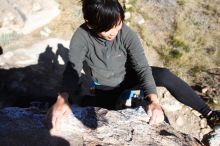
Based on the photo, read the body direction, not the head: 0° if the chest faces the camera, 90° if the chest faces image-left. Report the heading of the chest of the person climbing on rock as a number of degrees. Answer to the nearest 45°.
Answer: approximately 0°
